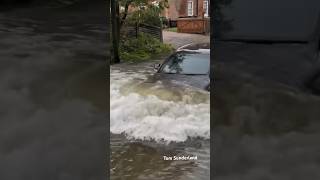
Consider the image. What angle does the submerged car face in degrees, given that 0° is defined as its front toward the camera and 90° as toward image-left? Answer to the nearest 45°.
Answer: approximately 45°
